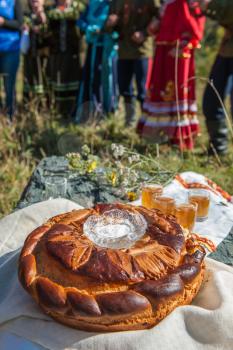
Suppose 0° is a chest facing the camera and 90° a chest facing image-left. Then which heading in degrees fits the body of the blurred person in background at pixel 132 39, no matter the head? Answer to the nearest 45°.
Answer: approximately 0°

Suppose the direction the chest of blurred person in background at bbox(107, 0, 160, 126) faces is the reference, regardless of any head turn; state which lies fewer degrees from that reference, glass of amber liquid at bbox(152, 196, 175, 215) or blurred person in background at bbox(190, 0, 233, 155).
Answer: the glass of amber liquid

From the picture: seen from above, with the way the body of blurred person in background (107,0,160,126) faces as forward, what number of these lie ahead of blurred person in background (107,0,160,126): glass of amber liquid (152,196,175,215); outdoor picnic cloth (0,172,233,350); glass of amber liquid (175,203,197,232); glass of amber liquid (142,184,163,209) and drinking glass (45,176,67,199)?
5

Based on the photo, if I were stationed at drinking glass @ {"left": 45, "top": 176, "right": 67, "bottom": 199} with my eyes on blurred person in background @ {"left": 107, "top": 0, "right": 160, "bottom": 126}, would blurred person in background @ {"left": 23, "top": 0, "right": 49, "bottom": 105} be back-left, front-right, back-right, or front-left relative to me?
front-left

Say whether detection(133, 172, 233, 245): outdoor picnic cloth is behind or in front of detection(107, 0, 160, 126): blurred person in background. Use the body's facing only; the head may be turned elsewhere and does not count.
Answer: in front

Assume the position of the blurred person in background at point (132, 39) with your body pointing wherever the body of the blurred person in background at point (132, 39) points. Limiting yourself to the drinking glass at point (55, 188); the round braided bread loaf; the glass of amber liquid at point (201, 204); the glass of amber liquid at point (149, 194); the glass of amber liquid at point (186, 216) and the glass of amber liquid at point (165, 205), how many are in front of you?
6

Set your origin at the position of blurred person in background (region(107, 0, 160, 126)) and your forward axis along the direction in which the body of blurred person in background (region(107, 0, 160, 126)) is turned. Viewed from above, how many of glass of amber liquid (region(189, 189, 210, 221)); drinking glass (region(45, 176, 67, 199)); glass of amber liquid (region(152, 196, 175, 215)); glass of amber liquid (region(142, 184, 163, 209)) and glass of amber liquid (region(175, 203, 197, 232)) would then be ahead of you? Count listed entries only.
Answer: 5

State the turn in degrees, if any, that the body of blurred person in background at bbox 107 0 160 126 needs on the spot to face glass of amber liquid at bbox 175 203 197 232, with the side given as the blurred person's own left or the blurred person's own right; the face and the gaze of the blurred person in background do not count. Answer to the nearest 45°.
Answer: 0° — they already face it

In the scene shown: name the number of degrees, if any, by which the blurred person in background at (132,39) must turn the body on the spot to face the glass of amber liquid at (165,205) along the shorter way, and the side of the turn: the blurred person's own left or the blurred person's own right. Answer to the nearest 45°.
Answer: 0° — they already face it

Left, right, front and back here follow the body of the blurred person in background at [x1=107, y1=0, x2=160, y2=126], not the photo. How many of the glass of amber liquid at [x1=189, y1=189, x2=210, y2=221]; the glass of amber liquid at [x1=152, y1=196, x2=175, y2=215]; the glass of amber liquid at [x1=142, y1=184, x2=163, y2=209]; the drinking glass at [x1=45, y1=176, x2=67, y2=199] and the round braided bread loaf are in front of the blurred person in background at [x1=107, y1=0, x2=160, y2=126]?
5

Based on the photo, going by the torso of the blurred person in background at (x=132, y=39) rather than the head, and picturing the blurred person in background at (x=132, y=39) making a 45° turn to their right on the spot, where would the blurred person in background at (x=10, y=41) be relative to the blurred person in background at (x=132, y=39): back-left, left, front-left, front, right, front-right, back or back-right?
front-right

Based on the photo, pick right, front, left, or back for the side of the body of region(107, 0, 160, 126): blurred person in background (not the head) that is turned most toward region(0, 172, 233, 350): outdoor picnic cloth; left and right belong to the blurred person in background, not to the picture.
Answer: front

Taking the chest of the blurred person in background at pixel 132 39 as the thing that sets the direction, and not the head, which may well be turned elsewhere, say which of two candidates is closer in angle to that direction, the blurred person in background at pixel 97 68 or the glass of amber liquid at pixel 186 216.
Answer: the glass of amber liquid

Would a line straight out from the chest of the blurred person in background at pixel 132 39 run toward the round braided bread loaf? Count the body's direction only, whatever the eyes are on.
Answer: yes

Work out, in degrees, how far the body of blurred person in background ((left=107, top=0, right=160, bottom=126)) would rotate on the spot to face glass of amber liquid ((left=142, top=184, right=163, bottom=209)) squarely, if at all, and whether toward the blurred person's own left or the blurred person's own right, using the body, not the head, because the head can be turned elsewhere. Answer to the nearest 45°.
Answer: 0° — they already face it
